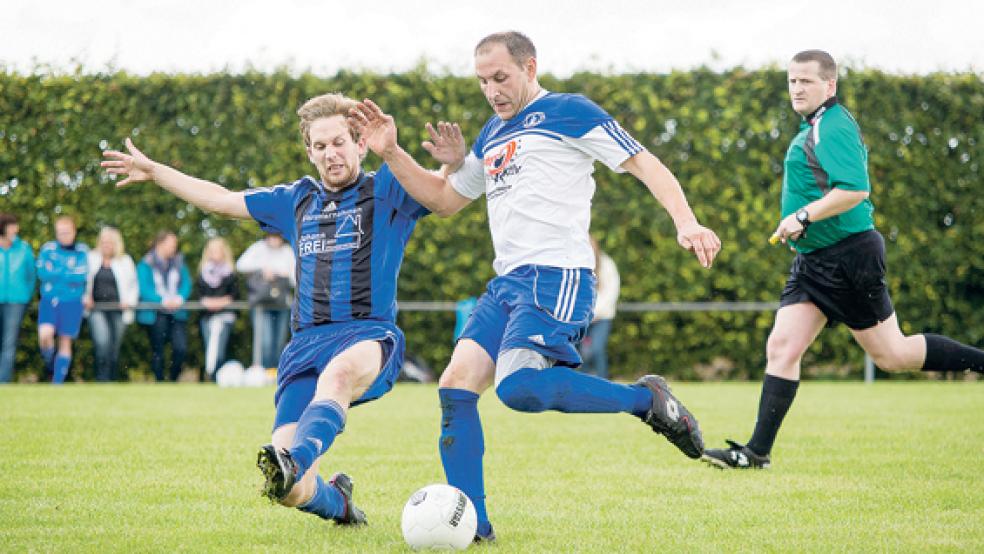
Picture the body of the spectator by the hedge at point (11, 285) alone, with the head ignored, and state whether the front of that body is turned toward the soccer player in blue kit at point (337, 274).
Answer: yes

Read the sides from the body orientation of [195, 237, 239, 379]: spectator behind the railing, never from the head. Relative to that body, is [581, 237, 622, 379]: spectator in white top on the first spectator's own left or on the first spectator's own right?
on the first spectator's own left

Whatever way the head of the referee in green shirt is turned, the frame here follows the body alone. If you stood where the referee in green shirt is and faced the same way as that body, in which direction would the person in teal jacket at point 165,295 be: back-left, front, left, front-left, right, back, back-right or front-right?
front-right

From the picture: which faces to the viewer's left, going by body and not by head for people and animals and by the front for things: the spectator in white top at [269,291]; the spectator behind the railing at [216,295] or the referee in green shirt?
the referee in green shirt

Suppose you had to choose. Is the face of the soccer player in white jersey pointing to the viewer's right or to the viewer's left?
to the viewer's left

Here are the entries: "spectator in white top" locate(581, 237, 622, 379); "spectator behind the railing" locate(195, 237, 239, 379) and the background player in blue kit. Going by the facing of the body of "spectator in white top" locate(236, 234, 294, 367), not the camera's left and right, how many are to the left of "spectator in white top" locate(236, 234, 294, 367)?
1

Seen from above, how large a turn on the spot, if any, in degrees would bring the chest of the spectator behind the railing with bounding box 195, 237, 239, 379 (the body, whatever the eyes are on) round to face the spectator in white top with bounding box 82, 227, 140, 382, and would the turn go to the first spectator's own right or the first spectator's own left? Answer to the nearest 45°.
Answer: approximately 90° to the first spectator's own right

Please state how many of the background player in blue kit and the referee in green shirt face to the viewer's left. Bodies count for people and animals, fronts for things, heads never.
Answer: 1

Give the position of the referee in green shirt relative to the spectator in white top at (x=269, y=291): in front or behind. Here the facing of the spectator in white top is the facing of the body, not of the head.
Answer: in front

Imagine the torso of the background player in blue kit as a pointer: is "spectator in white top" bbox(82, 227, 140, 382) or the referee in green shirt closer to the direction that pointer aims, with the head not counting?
the referee in green shirt

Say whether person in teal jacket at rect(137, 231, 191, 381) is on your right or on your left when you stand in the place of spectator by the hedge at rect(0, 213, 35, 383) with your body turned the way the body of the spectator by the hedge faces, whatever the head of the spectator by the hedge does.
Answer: on your left
